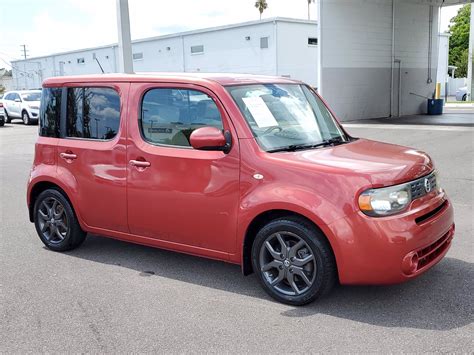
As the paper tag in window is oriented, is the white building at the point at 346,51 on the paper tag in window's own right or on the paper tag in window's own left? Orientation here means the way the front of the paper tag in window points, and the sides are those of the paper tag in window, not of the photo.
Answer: on the paper tag in window's own left

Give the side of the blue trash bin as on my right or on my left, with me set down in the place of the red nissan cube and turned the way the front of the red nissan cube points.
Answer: on my left

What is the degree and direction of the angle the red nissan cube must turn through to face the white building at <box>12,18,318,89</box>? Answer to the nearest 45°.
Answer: approximately 135° to its left

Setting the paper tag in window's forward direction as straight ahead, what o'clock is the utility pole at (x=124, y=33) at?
The utility pole is roughly at 7 o'clock from the paper tag in window.

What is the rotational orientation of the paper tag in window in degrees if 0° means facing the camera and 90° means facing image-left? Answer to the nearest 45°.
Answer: approximately 315°

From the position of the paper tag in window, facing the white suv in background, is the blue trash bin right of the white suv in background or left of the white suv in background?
right
